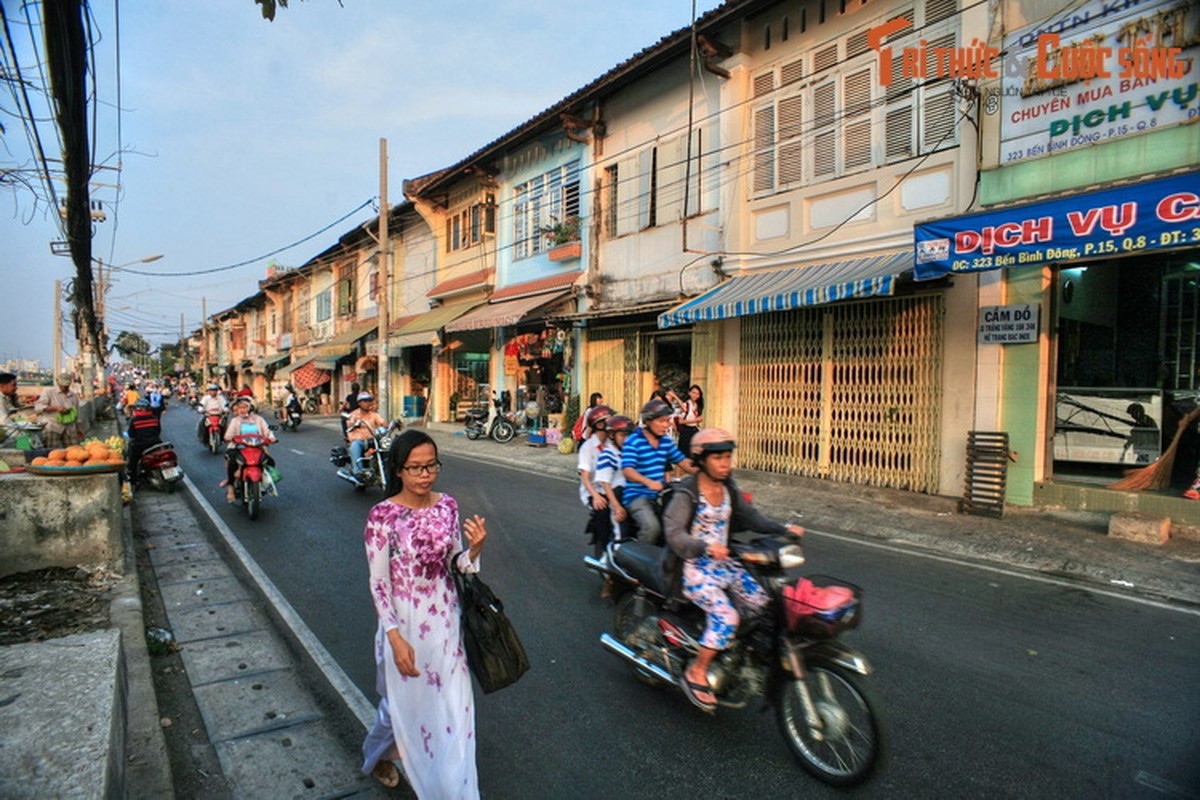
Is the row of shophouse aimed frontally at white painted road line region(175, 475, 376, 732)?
yes

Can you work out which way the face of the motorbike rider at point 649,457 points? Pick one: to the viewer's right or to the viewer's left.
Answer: to the viewer's right

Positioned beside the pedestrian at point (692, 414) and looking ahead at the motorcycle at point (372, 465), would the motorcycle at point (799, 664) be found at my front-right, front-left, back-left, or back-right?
front-left

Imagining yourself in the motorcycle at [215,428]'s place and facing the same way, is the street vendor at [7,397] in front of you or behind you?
in front

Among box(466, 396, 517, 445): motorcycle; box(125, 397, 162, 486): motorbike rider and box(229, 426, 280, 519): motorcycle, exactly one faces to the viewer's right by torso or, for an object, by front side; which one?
box(466, 396, 517, 445): motorcycle

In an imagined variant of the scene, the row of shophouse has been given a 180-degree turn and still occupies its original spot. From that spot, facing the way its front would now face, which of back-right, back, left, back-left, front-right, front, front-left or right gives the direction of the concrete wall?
back

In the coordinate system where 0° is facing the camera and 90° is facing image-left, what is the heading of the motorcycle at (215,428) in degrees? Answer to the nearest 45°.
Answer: approximately 0°

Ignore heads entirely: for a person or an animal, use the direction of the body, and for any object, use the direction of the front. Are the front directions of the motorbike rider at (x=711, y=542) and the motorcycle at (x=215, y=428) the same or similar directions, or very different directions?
same or similar directions

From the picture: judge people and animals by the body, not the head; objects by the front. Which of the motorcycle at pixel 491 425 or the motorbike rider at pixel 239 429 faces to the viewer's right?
the motorcycle

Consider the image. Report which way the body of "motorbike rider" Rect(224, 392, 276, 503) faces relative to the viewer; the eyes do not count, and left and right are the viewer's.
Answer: facing the viewer

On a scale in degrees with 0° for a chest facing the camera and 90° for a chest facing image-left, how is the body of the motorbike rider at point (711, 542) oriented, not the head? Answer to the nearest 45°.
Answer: approximately 315°

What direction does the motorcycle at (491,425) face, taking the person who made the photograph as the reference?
facing to the right of the viewer

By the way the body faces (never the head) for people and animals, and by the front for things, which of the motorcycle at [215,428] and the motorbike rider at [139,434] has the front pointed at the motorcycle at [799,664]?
the motorcycle at [215,428]

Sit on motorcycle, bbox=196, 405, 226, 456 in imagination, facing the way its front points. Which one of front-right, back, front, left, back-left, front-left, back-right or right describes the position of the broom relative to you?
front-left

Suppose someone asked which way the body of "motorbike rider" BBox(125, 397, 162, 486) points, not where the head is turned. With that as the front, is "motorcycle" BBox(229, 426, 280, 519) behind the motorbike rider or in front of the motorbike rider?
behind

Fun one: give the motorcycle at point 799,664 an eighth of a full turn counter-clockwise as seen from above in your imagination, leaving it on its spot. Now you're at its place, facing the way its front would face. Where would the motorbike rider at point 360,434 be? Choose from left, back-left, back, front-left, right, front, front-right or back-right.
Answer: back-left

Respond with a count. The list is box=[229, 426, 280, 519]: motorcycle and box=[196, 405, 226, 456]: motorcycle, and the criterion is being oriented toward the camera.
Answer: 2

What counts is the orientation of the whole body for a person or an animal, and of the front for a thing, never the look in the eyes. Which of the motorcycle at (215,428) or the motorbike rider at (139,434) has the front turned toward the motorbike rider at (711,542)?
the motorcycle
